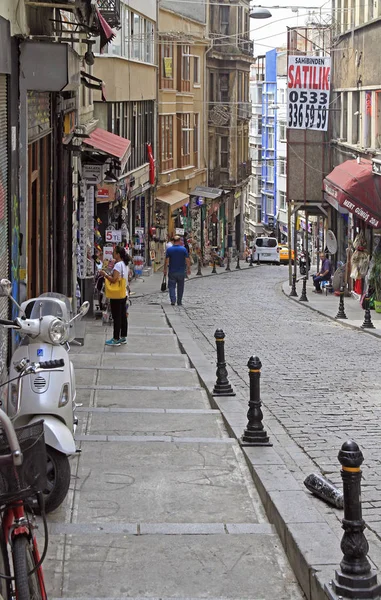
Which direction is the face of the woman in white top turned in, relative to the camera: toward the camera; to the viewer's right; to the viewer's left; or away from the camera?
to the viewer's left

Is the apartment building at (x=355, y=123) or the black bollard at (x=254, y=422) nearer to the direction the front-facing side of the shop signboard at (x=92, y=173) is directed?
the black bollard

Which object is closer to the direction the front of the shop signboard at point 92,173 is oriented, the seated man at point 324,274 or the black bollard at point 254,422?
the black bollard

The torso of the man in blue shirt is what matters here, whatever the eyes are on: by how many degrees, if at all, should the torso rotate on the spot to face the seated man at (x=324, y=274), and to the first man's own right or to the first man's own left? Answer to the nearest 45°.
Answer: approximately 45° to the first man's own right

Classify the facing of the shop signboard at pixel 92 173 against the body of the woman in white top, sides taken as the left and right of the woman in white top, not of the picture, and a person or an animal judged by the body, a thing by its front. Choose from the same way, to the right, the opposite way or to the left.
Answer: to the left

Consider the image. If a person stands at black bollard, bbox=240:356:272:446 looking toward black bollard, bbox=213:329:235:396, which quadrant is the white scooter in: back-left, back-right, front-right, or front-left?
back-left

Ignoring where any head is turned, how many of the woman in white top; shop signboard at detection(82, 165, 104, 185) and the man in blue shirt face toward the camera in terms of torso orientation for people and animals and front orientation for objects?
1

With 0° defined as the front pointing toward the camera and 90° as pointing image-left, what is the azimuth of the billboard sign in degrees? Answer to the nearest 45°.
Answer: approximately 0°

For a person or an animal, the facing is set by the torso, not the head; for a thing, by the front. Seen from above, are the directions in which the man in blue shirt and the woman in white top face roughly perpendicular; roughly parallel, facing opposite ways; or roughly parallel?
roughly perpendicular

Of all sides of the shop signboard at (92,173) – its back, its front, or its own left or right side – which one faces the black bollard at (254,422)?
front

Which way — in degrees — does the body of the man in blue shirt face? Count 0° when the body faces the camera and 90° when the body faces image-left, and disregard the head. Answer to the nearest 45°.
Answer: approximately 180°

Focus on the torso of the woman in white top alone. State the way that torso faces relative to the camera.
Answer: to the viewer's left

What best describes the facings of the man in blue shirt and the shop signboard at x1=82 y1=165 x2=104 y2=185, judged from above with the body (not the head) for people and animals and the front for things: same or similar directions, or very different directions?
very different directions

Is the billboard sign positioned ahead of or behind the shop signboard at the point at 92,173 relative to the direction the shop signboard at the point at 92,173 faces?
behind
